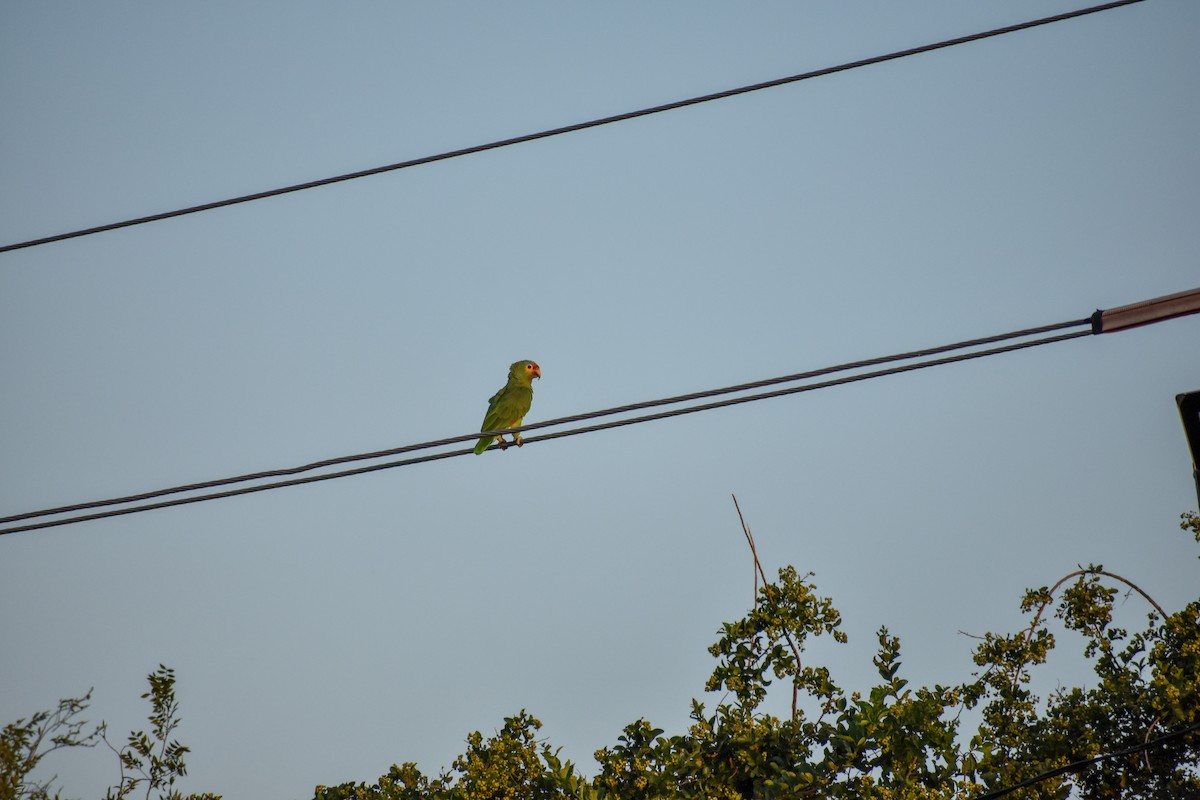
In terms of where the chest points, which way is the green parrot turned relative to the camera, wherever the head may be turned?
to the viewer's right
